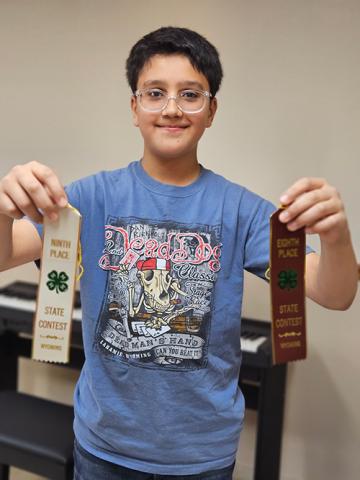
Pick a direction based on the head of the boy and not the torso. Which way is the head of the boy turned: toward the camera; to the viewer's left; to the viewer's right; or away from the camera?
toward the camera

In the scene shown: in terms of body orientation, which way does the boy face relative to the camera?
toward the camera
